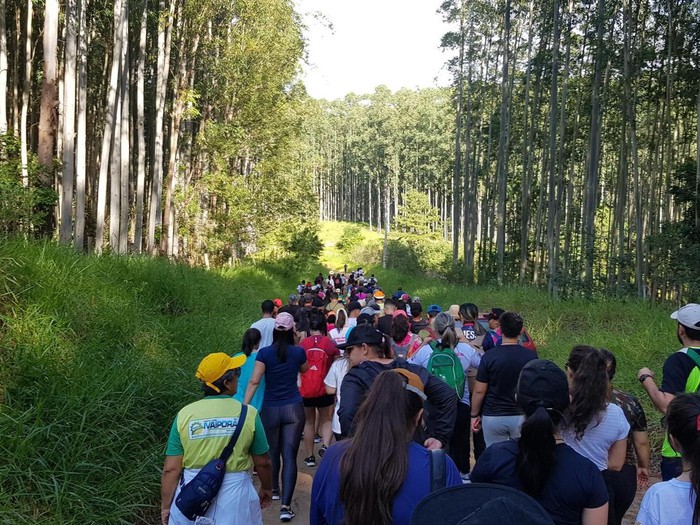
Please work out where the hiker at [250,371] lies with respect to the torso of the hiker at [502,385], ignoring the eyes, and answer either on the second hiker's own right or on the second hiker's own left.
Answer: on the second hiker's own left

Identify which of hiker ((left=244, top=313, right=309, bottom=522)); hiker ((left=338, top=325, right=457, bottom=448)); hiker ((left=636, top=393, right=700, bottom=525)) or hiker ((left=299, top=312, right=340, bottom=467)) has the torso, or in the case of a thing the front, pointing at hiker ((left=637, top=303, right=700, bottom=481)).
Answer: hiker ((left=636, top=393, right=700, bottom=525))

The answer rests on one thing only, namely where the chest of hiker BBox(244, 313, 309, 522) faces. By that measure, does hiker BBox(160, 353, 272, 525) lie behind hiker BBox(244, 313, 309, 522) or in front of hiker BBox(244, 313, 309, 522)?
behind

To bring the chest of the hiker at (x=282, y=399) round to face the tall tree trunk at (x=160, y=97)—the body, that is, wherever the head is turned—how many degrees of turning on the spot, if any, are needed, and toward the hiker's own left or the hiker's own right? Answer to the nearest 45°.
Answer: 0° — they already face it

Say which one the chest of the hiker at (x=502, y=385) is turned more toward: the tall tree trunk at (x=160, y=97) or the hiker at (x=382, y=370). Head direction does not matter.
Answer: the tall tree trunk

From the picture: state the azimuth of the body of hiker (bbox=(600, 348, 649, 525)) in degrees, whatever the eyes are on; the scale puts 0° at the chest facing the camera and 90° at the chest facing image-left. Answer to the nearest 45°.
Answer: approximately 180°

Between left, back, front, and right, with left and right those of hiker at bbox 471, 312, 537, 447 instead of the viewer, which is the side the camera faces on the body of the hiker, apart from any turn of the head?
back

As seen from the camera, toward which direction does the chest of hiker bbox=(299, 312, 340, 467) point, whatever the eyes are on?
away from the camera

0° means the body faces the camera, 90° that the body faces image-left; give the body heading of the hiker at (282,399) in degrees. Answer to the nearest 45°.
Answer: approximately 180°

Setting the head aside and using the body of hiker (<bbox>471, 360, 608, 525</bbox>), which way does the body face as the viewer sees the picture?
away from the camera
